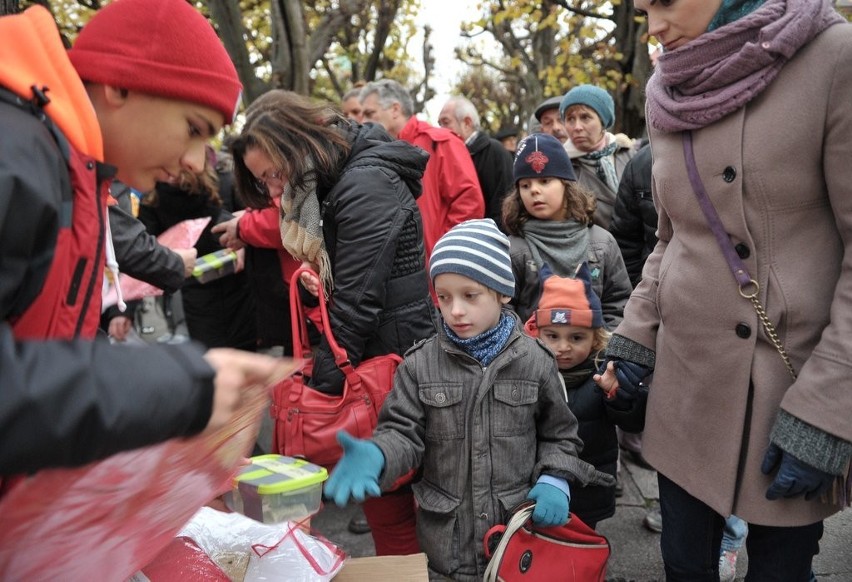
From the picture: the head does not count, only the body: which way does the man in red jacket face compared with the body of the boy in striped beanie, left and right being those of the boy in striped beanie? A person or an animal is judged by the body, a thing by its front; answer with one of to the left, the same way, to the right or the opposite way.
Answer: to the right

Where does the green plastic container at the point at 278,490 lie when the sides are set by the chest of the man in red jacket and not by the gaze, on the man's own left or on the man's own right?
on the man's own left

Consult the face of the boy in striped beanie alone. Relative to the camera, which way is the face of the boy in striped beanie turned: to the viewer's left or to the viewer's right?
to the viewer's left

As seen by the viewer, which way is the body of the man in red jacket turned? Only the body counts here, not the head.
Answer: to the viewer's left

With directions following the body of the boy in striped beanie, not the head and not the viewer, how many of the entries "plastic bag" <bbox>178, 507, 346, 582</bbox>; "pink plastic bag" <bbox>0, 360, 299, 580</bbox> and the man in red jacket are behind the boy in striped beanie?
1

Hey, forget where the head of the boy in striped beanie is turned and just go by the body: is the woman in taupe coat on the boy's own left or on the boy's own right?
on the boy's own left

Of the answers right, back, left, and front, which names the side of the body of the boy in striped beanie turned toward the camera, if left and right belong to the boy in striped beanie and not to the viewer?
front

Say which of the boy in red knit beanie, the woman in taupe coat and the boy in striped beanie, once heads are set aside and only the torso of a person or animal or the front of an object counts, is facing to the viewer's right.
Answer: the boy in red knit beanie

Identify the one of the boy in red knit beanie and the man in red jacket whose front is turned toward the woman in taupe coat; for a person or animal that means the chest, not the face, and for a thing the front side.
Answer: the boy in red knit beanie

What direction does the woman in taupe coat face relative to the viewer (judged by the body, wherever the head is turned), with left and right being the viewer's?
facing the viewer and to the left of the viewer

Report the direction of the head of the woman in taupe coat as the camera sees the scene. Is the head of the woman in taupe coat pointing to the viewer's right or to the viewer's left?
to the viewer's left

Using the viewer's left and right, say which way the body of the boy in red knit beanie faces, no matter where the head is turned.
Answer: facing to the right of the viewer

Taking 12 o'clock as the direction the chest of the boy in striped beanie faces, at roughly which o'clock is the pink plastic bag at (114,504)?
The pink plastic bag is roughly at 1 o'clock from the boy in striped beanie.

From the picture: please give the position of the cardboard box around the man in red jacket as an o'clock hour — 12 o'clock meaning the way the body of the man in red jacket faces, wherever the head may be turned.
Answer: The cardboard box is roughly at 9 o'clock from the man in red jacket.

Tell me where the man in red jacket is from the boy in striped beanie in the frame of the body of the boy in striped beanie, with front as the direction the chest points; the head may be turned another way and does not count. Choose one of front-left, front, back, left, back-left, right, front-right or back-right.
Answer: back

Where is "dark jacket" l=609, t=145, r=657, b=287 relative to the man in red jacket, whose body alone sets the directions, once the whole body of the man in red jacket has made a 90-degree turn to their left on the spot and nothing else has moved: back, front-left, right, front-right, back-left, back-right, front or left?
front-left
